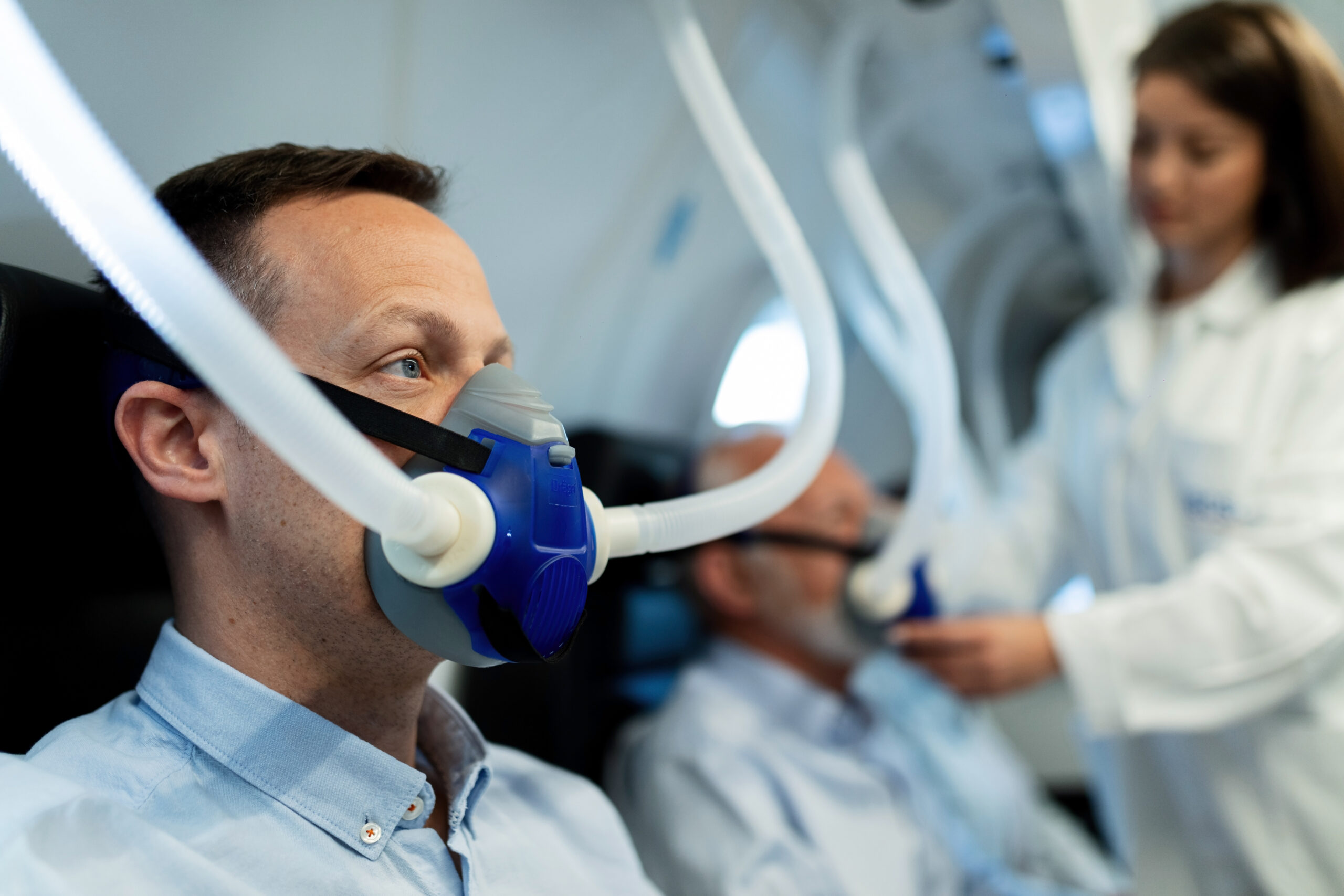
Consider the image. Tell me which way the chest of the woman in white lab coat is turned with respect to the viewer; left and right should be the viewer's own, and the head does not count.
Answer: facing the viewer and to the left of the viewer

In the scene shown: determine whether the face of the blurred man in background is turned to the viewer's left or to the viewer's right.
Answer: to the viewer's right

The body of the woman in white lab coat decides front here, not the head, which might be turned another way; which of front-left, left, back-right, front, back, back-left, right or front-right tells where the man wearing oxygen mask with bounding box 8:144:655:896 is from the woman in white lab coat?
front

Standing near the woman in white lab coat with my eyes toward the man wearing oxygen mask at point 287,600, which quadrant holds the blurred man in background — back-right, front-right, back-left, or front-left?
front-right

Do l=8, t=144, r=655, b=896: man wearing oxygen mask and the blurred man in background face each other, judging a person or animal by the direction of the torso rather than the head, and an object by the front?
no

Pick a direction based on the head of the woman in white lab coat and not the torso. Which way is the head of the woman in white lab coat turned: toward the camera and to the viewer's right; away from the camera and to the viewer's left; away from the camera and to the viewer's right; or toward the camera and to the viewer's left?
toward the camera and to the viewer's left

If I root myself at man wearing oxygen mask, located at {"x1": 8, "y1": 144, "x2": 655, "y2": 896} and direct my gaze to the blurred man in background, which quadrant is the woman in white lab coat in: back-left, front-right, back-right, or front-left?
front-right

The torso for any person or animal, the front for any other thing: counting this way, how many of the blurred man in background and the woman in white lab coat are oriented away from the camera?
0

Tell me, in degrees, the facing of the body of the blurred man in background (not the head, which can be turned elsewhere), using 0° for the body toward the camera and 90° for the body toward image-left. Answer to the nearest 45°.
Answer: approximately 315°

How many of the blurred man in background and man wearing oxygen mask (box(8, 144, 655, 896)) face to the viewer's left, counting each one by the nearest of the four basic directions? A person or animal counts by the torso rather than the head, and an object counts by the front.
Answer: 0

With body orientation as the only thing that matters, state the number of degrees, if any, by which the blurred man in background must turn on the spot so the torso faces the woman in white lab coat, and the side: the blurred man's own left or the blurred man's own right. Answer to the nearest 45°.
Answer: approximately 45° to the blurred man's own left

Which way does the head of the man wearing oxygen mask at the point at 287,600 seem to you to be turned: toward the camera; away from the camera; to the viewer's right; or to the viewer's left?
to the viewer's right

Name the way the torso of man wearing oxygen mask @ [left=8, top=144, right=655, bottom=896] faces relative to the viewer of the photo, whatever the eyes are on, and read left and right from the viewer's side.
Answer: facing the viewer and to the right of the viewer

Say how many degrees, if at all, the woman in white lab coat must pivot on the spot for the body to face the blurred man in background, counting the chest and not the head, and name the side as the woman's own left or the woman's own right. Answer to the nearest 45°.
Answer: approximately 45° to the woman's own right
